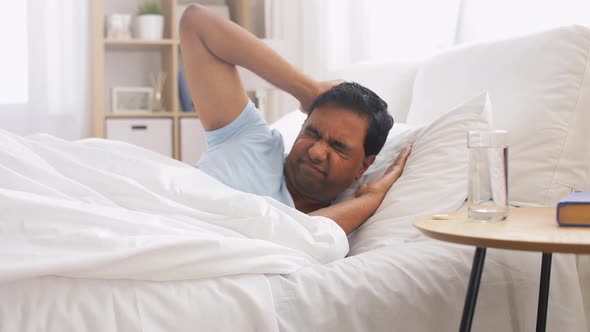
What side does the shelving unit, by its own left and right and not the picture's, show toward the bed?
front

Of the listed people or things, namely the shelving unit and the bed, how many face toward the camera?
1

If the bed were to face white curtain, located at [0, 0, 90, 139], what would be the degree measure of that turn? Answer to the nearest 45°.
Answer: approximately 45° to its right

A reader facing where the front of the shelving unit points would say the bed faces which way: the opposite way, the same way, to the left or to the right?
to the right

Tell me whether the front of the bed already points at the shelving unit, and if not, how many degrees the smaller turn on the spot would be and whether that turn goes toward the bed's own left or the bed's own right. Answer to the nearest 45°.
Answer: approximately 90° to the bed's own right

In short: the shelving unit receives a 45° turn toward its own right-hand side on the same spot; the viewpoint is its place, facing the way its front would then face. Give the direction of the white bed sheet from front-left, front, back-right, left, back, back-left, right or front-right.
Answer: front-left

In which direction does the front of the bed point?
to the viewer's left

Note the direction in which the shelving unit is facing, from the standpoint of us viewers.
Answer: facing the viewer

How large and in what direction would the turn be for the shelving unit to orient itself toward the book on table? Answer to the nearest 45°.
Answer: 0° — it already faces it

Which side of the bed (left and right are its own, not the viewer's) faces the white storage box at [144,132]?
right

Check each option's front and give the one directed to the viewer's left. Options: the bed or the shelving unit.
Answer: the bed
